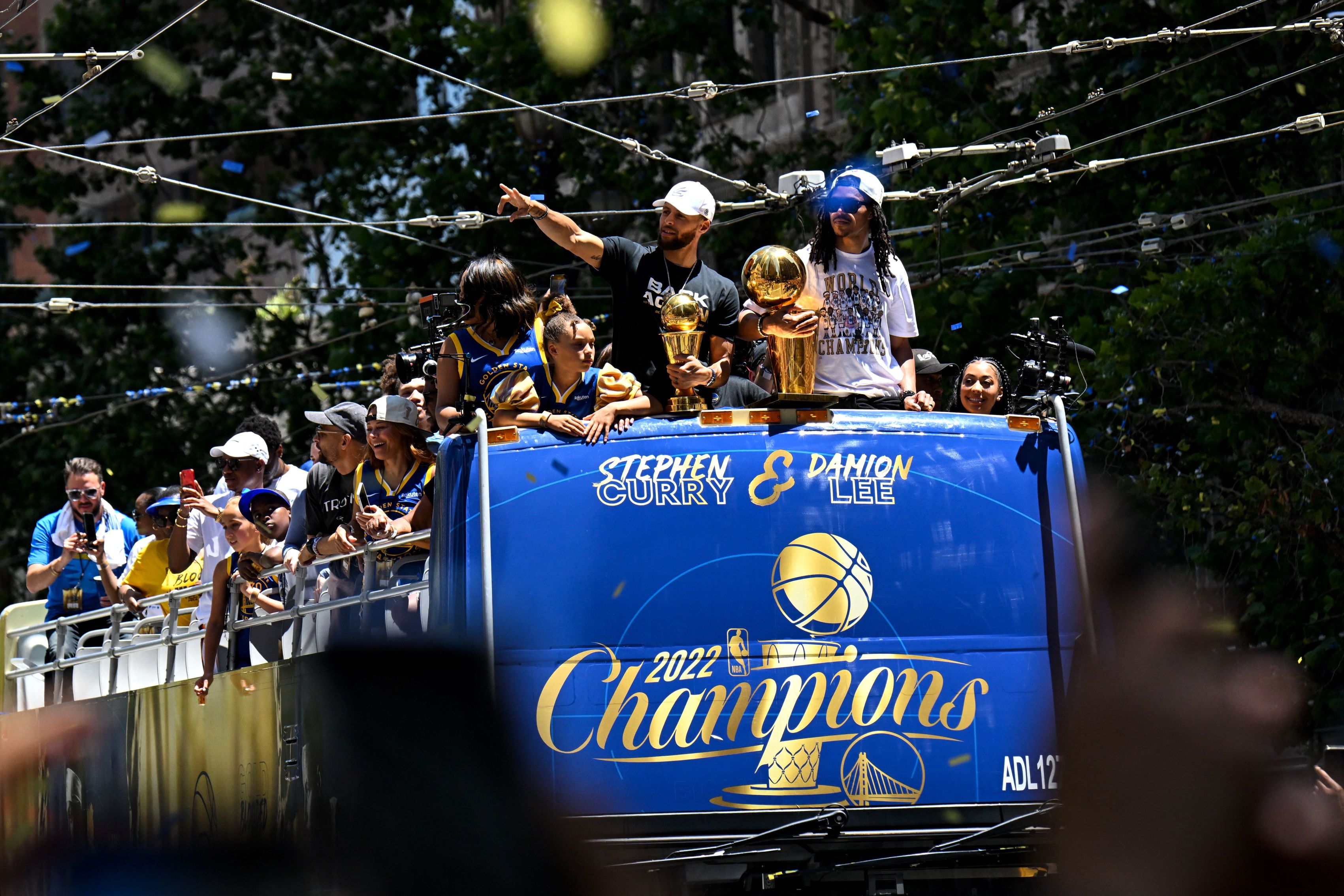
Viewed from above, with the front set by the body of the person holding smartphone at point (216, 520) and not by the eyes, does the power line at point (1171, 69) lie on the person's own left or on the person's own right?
on the person's own left

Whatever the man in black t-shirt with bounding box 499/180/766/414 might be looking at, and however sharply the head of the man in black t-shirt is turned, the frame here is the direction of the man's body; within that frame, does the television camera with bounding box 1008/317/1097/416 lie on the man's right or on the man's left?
on the man's left

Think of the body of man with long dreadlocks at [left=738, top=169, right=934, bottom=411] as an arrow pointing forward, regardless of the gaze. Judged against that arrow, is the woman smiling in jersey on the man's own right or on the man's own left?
on the man's own right

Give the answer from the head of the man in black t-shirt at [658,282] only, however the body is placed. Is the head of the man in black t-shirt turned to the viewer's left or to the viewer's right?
to the viewer's left

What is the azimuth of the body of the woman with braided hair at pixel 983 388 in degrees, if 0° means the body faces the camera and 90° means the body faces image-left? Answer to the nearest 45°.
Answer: approximately 0°

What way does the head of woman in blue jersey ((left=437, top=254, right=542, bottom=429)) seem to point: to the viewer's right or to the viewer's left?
to the viewer's left

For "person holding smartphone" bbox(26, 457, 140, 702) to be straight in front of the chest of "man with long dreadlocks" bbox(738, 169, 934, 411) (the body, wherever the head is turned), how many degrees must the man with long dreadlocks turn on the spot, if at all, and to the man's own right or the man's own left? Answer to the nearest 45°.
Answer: approximately 135° to the man's own right

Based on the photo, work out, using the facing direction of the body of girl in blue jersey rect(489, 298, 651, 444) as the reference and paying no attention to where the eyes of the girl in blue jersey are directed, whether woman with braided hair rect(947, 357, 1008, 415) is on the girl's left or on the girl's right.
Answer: on the girl's left

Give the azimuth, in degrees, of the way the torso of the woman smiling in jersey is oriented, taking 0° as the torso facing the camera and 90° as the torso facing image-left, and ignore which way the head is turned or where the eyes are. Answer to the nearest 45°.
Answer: approximately 45°

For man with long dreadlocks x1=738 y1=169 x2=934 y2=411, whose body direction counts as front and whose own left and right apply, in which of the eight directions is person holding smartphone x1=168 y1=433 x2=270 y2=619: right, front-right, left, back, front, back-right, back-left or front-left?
back-right
